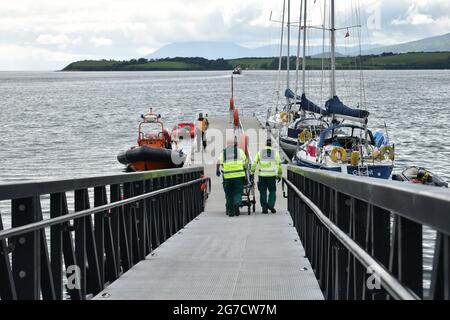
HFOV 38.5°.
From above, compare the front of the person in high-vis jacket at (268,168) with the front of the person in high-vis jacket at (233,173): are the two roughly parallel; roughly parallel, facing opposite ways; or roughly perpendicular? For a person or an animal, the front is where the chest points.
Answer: roughly parallel

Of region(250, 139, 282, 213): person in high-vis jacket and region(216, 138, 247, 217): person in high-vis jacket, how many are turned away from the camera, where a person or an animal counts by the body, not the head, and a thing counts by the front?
2

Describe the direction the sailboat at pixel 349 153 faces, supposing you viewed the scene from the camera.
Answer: facing away from the viewer and to the left of the viewer

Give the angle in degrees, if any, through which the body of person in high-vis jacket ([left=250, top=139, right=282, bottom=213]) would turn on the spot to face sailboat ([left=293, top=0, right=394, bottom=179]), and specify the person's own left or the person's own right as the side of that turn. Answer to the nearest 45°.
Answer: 0° — they already face it

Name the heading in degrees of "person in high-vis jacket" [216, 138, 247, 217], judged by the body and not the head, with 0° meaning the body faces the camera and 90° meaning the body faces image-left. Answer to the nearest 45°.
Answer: approximately 180°

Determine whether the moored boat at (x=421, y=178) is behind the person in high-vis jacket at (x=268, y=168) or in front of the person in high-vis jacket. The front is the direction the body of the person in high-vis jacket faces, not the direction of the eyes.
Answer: in front

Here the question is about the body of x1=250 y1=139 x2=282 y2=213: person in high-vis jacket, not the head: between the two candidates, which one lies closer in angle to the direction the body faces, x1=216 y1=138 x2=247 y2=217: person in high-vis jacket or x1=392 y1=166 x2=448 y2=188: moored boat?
the moored boat

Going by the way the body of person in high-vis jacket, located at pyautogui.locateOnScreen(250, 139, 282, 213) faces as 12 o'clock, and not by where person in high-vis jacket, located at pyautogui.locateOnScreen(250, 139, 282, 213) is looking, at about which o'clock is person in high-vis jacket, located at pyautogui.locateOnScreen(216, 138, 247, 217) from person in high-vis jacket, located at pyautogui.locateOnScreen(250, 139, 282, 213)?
person in high-vis jacket, located at pyautogui.locateOnScreen(216, 138, 247, 217) is roughly at 8 o'clock from person in high-vis jacket, located at pyautogui.locateOnScreen(250, 139, 282, 213).

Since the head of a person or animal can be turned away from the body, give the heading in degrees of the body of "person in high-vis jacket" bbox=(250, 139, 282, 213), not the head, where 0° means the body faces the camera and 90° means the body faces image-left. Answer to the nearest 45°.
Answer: approximately 180°
